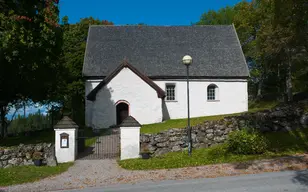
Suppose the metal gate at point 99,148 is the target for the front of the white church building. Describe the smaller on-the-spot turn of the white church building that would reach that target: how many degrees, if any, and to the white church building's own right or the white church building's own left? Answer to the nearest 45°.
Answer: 0° — it already faces it

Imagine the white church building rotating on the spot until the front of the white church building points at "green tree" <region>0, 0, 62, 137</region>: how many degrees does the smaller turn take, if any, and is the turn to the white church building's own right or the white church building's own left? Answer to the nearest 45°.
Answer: approximately 45° to the white church building's own right

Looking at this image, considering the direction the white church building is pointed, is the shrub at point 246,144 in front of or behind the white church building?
in front

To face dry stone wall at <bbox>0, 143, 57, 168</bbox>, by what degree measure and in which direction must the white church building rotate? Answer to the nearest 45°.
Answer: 0° — it already faces it

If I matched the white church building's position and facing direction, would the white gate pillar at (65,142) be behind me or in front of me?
in front

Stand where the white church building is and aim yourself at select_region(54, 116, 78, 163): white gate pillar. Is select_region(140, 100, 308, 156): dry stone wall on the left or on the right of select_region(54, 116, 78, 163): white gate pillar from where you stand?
left

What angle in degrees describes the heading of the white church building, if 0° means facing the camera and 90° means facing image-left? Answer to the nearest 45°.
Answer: approximately 0°

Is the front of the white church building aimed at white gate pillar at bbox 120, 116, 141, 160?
yes
